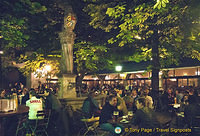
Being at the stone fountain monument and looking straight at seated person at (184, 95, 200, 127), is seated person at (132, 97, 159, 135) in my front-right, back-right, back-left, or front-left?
front-right

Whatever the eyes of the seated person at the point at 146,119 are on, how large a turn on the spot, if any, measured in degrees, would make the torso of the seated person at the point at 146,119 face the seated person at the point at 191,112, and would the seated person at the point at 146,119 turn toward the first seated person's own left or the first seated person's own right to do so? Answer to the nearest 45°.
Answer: approximately 90° to the first seated person's own right

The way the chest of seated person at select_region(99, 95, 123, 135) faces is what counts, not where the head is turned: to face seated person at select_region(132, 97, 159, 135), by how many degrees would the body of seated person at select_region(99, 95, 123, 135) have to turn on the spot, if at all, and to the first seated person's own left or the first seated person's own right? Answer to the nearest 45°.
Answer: approximately 45° to the first seated person's own right

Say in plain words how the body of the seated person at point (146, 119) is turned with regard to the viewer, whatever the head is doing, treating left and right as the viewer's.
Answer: facing away from the viewer and to the left of the viewer

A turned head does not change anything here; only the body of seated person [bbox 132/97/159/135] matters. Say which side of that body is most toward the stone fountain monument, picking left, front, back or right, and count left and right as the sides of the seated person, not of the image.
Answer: front

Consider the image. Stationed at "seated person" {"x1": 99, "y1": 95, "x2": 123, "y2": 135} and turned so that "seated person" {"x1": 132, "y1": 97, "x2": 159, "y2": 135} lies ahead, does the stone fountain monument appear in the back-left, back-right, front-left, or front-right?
back-left

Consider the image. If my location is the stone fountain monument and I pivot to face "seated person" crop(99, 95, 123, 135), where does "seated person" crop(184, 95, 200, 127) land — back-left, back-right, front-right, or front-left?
front-left
